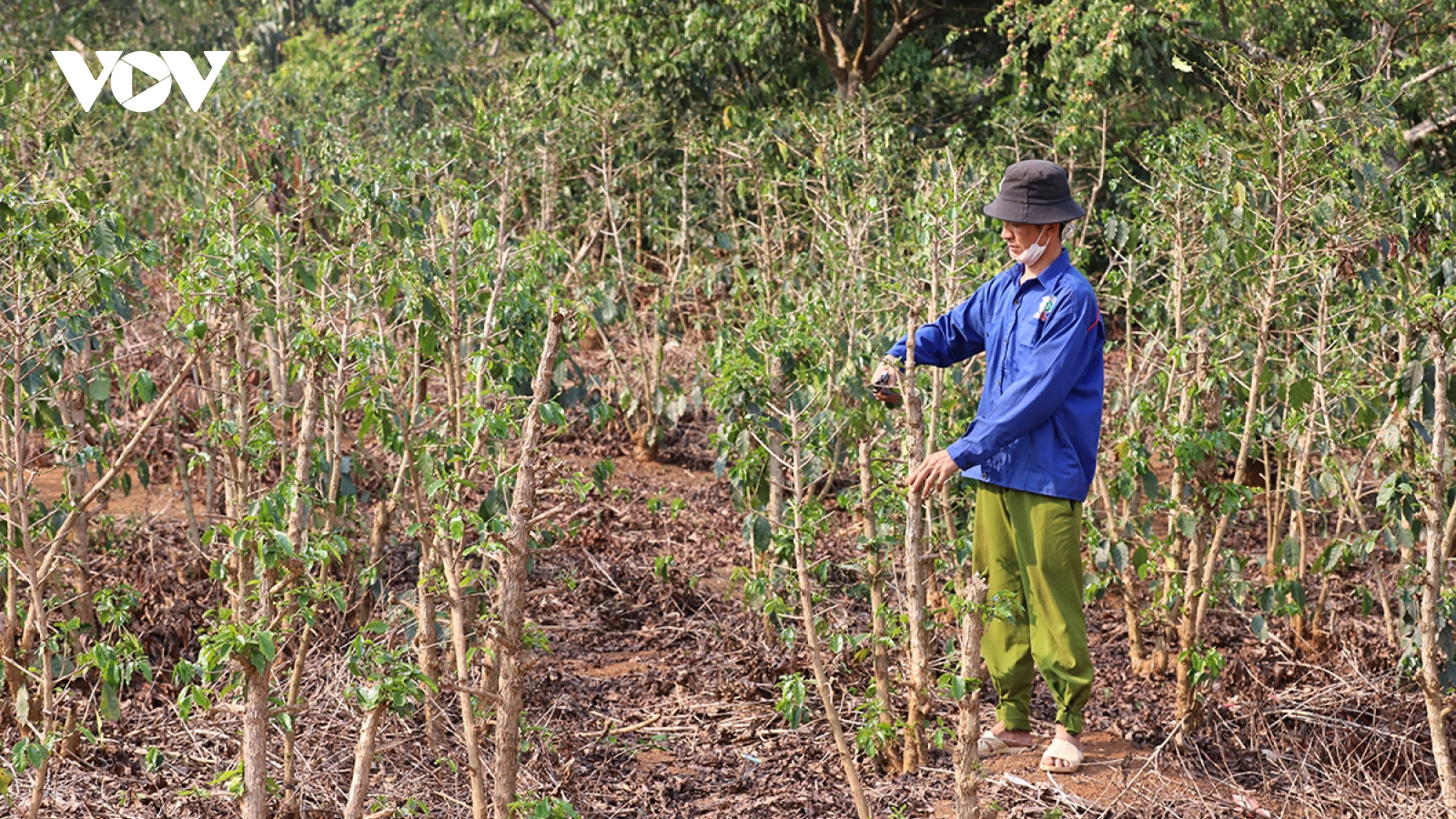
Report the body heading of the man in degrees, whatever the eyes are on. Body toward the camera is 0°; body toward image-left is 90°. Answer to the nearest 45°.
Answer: approximately 45°
